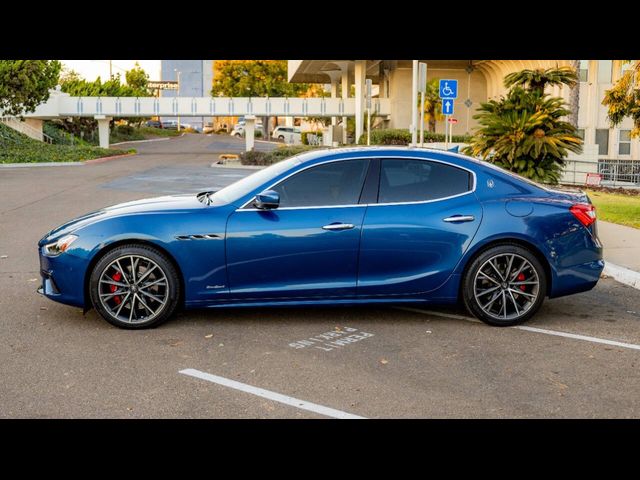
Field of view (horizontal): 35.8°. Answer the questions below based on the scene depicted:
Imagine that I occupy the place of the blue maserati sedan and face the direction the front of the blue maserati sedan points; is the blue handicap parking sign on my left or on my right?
on my right

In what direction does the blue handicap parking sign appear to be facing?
toward the camera

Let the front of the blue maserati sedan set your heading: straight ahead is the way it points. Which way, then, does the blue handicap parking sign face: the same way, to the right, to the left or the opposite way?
to the left

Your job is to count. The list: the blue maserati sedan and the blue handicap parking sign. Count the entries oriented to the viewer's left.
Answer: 1

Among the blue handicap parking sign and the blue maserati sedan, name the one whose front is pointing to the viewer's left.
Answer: the blue maserati sedan

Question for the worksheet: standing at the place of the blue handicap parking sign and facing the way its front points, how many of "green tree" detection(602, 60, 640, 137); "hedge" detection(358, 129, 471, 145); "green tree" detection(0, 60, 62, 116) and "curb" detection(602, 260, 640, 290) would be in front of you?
1

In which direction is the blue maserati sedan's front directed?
to the viewer's left

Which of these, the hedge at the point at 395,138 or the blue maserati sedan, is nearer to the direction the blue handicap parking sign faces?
the blue maserati sedan

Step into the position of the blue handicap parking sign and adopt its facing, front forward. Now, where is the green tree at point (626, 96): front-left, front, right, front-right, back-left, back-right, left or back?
back-left

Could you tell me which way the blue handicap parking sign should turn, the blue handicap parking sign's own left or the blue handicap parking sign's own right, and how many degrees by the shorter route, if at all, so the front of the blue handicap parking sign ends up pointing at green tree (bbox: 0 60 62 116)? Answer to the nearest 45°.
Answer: approximately 135° to the blue handicap parking sign's own right

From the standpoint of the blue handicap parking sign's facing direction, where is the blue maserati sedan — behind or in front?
in front

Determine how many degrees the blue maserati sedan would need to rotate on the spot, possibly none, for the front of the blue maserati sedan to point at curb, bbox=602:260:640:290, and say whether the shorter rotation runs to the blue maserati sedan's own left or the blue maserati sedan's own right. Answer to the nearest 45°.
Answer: approximately 135° to the blue maserati sedan's own right

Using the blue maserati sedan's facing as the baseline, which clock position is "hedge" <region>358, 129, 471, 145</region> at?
The hedge is roughly at 3 o'clock from the blue maserati sedan.

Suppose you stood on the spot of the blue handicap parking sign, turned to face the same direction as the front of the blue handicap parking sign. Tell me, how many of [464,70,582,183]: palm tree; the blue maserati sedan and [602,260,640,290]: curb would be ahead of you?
2
